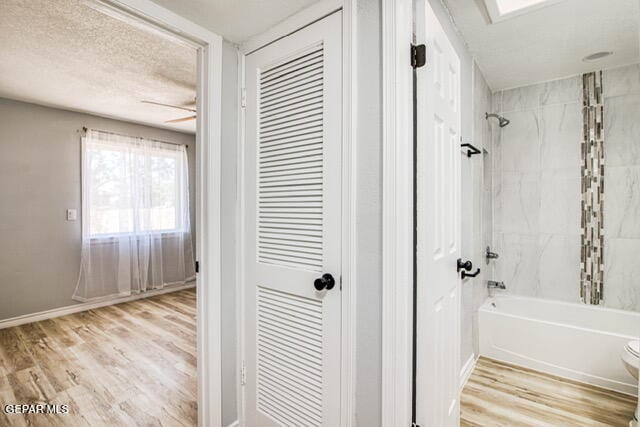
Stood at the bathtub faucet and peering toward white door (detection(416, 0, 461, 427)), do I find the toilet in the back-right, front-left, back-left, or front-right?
front-left

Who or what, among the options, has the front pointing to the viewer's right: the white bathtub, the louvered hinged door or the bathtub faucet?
the bathtub faucet

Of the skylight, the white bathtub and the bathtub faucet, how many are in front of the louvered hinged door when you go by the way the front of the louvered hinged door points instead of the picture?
0

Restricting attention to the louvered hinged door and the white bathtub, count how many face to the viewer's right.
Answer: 0

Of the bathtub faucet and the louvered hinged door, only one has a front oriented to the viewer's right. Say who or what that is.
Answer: the bathtub faucet

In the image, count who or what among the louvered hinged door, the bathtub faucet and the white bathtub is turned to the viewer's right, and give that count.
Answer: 1

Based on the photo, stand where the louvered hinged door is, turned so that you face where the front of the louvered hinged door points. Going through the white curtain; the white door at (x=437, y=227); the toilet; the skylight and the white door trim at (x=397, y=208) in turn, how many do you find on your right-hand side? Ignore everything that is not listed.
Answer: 1

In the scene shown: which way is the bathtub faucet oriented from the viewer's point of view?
to the viewer's right

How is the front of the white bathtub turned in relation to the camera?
facing the viewer and to the left of the viewer

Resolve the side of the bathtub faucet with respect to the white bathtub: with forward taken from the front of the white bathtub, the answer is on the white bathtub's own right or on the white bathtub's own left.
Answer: on the white bathtub's own right

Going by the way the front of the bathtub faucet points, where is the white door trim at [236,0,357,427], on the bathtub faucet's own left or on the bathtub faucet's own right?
on the bathtub faucet's own right
